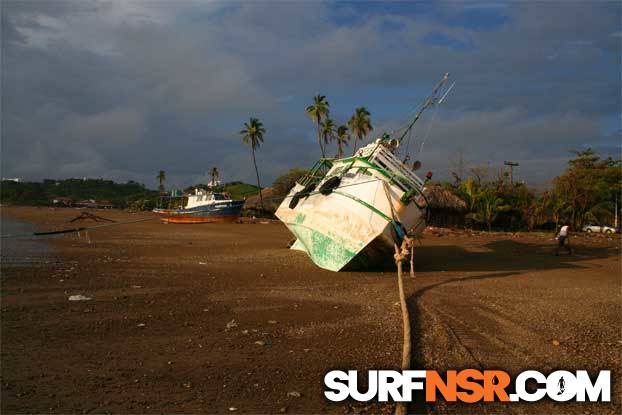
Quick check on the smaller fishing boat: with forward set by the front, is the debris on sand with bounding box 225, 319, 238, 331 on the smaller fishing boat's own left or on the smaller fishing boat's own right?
on the smaller fishing boat's own right

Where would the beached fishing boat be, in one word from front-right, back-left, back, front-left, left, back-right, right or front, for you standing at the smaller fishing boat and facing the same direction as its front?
right

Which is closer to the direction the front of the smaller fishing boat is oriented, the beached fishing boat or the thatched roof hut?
the thatched roof hut

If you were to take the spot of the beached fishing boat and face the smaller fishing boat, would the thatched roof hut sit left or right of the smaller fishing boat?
right

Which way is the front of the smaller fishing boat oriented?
to the viewer's right

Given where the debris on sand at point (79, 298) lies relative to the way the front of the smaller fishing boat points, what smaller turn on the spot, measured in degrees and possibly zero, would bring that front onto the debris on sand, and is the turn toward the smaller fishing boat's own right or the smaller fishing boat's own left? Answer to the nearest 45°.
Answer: approximately 90° to the smaller fishing boat's own right
